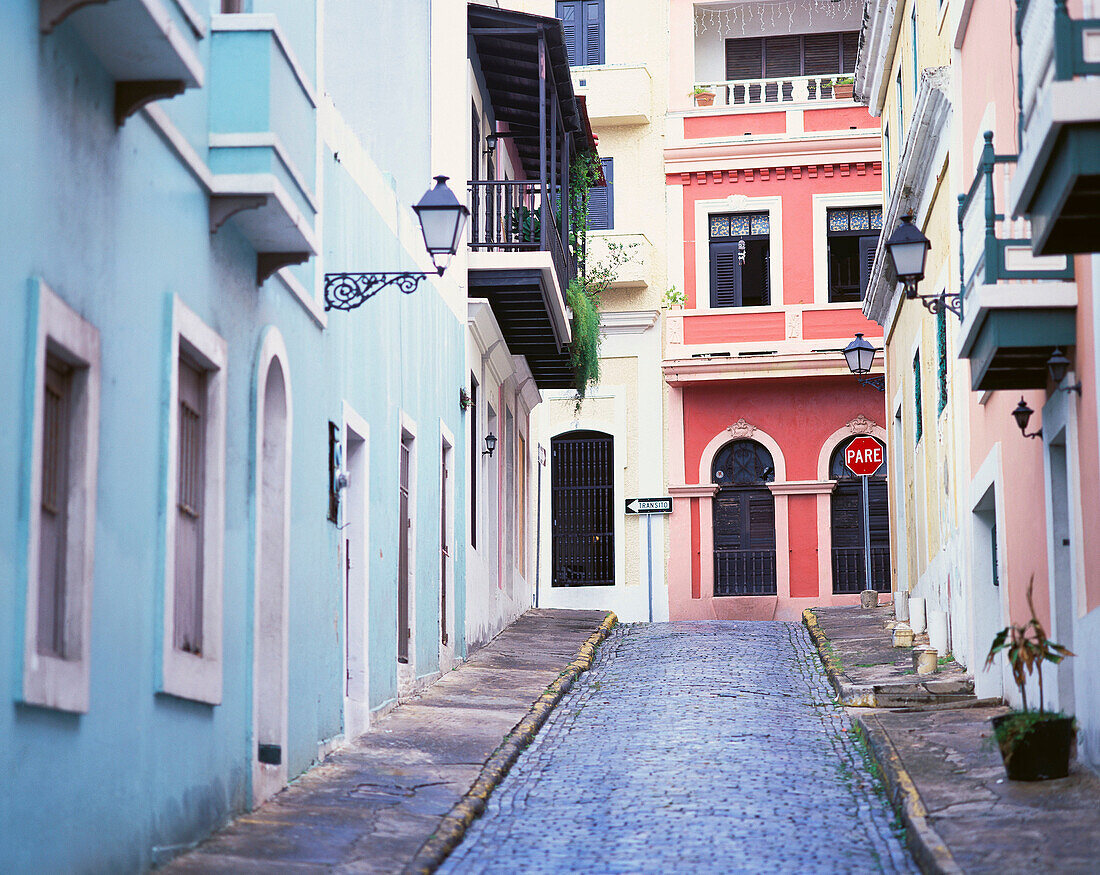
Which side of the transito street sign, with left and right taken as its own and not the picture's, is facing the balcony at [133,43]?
front

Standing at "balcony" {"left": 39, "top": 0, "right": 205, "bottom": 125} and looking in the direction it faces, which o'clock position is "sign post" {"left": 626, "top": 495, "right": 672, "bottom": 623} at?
The sign post is roughly at 10 o'clock from the balcony.

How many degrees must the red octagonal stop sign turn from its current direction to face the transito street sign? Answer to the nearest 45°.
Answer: approximately 135° to its right

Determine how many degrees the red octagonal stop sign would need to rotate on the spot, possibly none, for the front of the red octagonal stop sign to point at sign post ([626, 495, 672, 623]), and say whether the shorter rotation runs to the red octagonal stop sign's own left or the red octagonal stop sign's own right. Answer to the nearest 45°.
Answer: approximately 135° to the red octagonal stop sign's own right

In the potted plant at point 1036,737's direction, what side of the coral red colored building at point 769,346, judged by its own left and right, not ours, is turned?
front

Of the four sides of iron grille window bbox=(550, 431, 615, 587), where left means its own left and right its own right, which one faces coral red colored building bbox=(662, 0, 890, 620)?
left

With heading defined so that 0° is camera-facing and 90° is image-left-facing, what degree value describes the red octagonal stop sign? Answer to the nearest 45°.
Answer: approximately 0°

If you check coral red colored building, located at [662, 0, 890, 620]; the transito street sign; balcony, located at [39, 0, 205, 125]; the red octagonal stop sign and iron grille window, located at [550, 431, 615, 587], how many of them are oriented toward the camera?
4

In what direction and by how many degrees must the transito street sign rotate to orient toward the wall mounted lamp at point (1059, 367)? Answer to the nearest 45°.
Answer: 0° — it already faces it

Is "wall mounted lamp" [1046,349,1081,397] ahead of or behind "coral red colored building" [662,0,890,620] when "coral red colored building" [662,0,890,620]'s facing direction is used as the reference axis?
ahead

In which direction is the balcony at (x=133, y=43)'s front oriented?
to the viewer's right

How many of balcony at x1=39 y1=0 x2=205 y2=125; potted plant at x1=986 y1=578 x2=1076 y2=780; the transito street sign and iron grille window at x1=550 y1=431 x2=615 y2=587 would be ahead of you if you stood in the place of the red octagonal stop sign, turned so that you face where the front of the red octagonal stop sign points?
2

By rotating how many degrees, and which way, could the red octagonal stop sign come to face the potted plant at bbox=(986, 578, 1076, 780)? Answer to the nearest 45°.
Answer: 0° — it already faces it
